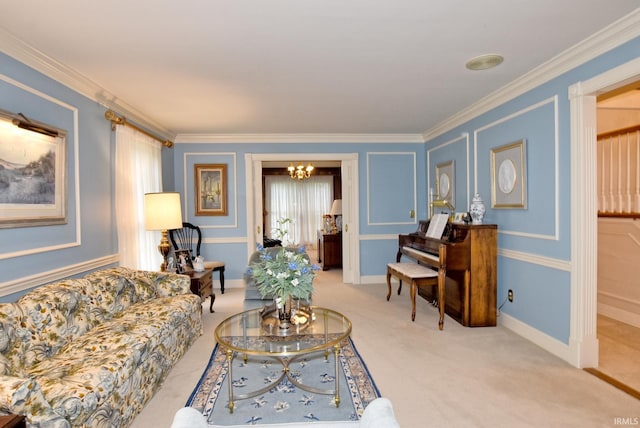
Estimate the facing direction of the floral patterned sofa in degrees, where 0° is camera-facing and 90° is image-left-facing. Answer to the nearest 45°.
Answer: approximately 315°

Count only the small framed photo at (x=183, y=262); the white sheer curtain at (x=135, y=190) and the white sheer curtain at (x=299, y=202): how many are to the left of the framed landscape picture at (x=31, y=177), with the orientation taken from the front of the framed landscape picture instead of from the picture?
3

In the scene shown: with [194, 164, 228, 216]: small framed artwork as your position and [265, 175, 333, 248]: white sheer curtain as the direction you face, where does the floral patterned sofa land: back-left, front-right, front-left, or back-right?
back-right

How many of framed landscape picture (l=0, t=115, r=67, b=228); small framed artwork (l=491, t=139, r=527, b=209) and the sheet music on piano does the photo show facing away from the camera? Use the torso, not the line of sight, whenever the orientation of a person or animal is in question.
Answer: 0

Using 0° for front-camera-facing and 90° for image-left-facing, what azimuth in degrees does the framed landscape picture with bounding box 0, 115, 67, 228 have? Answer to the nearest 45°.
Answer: approximately 315°

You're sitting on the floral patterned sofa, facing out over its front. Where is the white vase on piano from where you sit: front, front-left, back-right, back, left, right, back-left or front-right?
front-left

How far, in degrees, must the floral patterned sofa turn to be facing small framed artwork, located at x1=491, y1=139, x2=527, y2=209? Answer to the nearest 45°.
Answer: approximately 45° to its left

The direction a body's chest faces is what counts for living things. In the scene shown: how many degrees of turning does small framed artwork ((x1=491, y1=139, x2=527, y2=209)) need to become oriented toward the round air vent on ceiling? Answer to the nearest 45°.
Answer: approximately 45° to its left

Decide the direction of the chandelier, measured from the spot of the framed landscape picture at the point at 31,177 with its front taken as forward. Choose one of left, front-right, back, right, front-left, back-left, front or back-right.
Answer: left

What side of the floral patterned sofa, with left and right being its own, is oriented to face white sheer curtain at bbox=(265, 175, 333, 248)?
left

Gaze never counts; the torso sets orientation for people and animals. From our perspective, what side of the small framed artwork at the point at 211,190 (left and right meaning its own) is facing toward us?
front

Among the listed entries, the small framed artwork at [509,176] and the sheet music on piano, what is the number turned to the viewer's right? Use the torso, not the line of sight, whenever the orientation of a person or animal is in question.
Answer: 0

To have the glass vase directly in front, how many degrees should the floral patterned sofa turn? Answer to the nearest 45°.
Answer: approximately 45° to its left

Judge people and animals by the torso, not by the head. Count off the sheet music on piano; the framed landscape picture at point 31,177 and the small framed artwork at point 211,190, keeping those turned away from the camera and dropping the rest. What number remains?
0

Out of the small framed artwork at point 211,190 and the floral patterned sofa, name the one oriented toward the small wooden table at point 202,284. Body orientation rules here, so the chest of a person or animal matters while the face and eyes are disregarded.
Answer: the small framed artwork

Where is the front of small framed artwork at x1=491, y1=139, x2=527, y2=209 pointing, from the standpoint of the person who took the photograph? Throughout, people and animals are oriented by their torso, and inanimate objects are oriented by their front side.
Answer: facing the viewer and to the left of the viewer

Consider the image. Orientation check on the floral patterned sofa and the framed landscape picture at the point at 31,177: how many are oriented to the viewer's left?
0

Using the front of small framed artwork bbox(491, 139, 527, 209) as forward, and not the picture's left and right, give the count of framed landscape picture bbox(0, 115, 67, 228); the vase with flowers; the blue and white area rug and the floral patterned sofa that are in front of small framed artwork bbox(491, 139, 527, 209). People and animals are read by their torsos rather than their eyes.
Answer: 4

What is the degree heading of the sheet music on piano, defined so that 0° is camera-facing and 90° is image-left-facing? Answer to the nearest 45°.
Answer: approximately 45°

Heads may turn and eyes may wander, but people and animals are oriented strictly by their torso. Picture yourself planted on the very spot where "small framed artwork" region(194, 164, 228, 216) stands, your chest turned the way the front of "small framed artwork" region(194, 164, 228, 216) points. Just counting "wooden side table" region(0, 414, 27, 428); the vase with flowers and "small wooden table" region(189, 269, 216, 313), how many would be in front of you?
3
